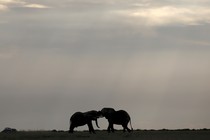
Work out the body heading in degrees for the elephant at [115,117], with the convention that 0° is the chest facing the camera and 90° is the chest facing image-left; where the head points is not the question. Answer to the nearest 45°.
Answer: approximately 90°

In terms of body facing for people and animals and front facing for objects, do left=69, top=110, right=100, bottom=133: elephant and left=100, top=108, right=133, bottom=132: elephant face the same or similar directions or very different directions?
very different directions

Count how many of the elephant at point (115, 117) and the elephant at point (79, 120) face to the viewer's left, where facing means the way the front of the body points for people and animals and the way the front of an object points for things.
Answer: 1

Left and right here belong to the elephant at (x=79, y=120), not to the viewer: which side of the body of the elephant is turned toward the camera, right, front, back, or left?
right

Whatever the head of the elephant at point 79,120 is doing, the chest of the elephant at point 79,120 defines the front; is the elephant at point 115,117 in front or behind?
in front
